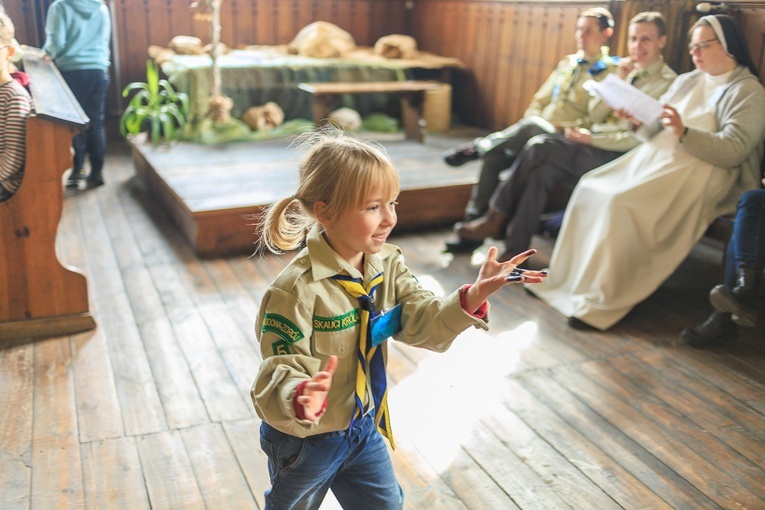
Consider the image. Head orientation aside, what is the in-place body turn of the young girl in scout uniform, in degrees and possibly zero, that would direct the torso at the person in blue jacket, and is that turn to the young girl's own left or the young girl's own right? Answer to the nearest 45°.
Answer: approximately 180°

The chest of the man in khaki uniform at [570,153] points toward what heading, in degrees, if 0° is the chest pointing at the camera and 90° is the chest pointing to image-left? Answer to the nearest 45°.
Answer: approximately 45°

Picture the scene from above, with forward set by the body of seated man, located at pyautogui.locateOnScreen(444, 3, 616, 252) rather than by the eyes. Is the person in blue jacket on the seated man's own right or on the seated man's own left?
on the seated man's own right

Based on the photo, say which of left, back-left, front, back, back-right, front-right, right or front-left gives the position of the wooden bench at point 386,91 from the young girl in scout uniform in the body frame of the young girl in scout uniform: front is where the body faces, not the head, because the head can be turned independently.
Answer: back-left

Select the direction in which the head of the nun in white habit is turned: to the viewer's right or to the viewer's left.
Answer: to the viewer's left

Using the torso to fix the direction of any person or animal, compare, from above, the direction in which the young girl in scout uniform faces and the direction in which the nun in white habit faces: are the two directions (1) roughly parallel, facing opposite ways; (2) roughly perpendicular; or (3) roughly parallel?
roughly perpendicular

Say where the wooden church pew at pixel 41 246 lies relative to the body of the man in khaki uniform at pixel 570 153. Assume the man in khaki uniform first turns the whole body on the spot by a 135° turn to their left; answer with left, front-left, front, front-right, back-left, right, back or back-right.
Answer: back-right

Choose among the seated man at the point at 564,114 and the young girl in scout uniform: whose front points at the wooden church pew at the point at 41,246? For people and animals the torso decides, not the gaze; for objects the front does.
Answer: the seated man

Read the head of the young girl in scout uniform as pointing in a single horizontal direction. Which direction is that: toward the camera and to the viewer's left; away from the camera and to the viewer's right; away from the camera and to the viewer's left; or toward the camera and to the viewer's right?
toward the camera and to the viewer's right

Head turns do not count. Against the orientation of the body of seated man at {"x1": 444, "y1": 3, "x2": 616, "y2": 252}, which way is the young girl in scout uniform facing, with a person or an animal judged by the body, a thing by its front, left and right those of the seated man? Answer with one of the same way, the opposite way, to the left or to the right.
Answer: to the left

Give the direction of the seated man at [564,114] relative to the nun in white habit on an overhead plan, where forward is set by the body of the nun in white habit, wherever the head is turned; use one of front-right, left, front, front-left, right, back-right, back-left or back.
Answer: right

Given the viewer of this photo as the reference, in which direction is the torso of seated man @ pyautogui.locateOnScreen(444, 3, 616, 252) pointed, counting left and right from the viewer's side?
facing the viewer and to the left of the viewer

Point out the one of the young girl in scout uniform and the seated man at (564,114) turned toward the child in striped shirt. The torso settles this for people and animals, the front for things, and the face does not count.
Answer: the seated man

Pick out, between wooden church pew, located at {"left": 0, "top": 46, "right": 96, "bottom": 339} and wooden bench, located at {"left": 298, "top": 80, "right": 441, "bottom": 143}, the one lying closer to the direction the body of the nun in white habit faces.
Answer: the wooden church pew
